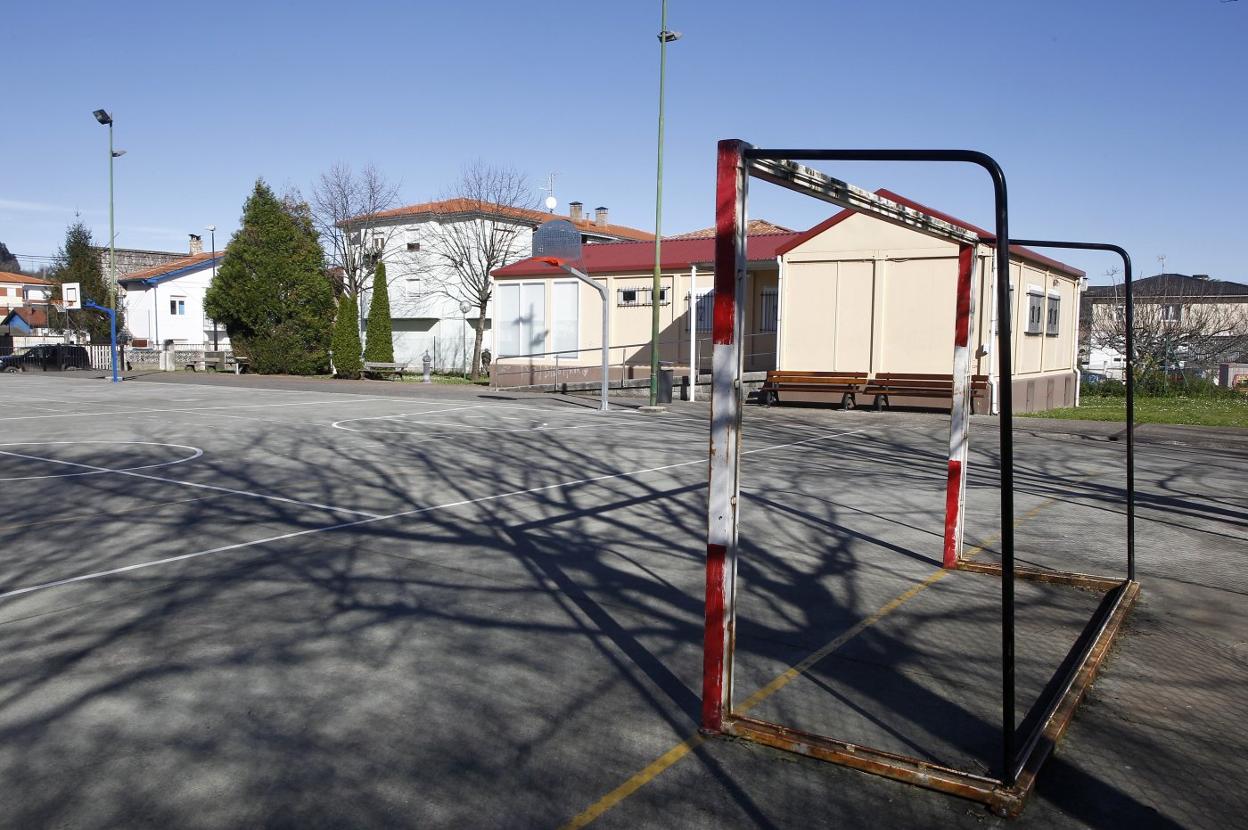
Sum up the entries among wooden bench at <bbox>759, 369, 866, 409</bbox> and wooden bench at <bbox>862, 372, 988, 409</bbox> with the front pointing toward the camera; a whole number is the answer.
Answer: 2

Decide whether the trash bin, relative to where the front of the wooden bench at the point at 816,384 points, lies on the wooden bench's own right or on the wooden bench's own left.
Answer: on the wooden bench's own right

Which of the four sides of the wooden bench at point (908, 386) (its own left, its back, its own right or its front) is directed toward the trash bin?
right

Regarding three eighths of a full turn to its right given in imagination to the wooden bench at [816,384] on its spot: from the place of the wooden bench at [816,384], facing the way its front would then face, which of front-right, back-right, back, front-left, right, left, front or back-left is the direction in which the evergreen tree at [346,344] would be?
front

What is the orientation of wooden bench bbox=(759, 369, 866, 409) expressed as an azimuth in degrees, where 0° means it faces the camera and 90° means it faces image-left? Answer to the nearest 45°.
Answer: approximately 0°

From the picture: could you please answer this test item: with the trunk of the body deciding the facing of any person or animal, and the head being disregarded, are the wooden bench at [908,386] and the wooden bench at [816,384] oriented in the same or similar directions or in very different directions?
same or similar directions

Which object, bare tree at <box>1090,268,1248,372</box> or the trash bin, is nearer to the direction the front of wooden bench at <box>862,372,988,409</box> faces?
the trash bin

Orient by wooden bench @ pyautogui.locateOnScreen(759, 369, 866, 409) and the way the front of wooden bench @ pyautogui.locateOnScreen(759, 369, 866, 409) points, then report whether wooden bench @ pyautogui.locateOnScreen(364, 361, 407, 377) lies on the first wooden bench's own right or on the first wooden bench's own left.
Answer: on the first wooden bench's own right

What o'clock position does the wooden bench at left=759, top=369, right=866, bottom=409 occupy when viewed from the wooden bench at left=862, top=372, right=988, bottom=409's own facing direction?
the wooden bench at left=759, top=369, right=866, bottom=409 is roughly at 3 o'clock from the wooden bench at left=862, top=372, right=988, bottom=409.

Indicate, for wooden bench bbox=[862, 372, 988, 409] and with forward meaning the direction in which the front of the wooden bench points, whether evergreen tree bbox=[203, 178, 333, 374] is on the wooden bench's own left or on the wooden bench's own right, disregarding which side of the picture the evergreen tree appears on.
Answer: on the wooden bench's own right

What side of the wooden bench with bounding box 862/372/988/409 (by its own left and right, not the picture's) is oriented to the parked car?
right

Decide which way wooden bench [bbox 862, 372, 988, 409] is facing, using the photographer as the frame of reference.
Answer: facing the viewer

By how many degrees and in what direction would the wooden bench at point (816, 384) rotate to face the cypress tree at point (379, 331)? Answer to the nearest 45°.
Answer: approximately 135° to its right

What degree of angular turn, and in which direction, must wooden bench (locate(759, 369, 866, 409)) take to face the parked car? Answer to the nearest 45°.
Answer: approximately 135° to its right

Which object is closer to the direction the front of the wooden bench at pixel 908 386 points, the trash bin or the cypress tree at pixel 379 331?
the trash bin

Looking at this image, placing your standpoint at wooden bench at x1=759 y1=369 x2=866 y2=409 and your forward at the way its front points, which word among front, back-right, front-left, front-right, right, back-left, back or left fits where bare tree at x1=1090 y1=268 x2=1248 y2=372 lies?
back-left
